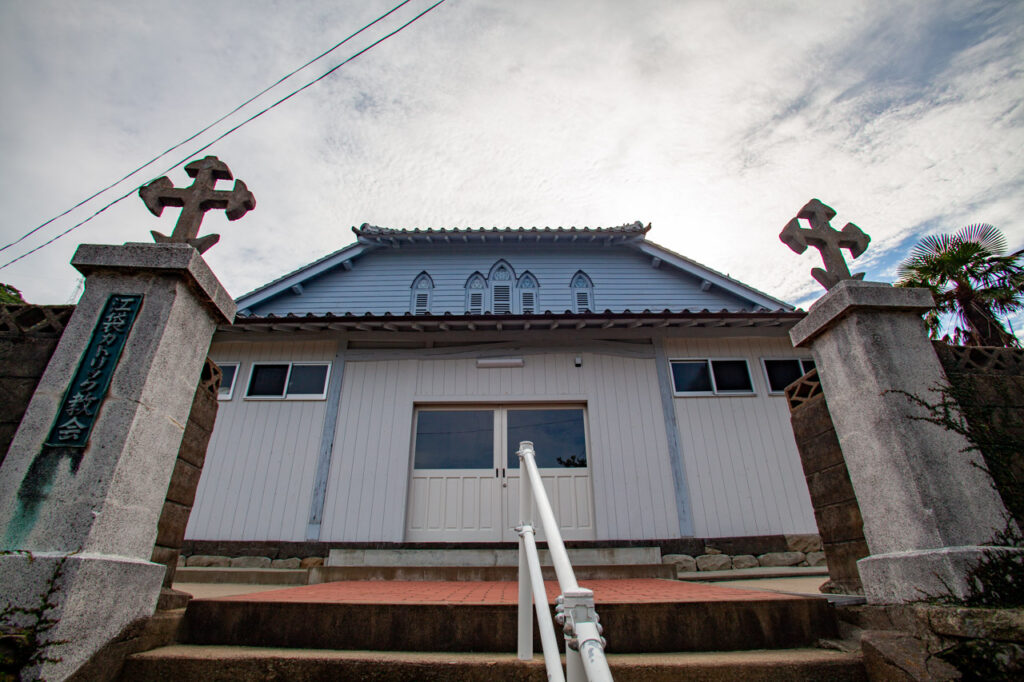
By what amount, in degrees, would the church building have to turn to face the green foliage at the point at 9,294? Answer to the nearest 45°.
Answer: approximately 90° to its right

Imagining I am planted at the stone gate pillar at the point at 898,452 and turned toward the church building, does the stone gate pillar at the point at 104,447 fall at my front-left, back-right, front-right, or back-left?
front-left

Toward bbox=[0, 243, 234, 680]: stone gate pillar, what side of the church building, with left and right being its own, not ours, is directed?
front

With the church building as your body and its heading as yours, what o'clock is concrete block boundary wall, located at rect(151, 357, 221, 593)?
The concrete block boundary wall is roughly at 1 o'clock from the church building.

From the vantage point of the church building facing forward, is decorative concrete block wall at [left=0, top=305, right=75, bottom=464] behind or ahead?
ahead

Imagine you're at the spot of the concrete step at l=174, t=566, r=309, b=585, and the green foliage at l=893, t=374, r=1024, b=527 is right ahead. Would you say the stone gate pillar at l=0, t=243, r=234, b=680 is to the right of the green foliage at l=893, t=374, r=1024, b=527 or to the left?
right

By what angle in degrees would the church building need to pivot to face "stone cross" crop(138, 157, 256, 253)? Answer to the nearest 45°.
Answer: approximately 45° to its right

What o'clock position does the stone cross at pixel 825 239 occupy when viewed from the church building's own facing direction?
The stone cross is roughly at 11 o'clock from the church building.

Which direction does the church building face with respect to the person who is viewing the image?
facing the viewer

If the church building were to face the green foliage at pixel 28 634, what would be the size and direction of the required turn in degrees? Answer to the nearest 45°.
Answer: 0° — it already faces it

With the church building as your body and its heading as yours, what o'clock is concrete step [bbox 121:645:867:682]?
The concrete step is roughly at 12 o'clock from the church building.
